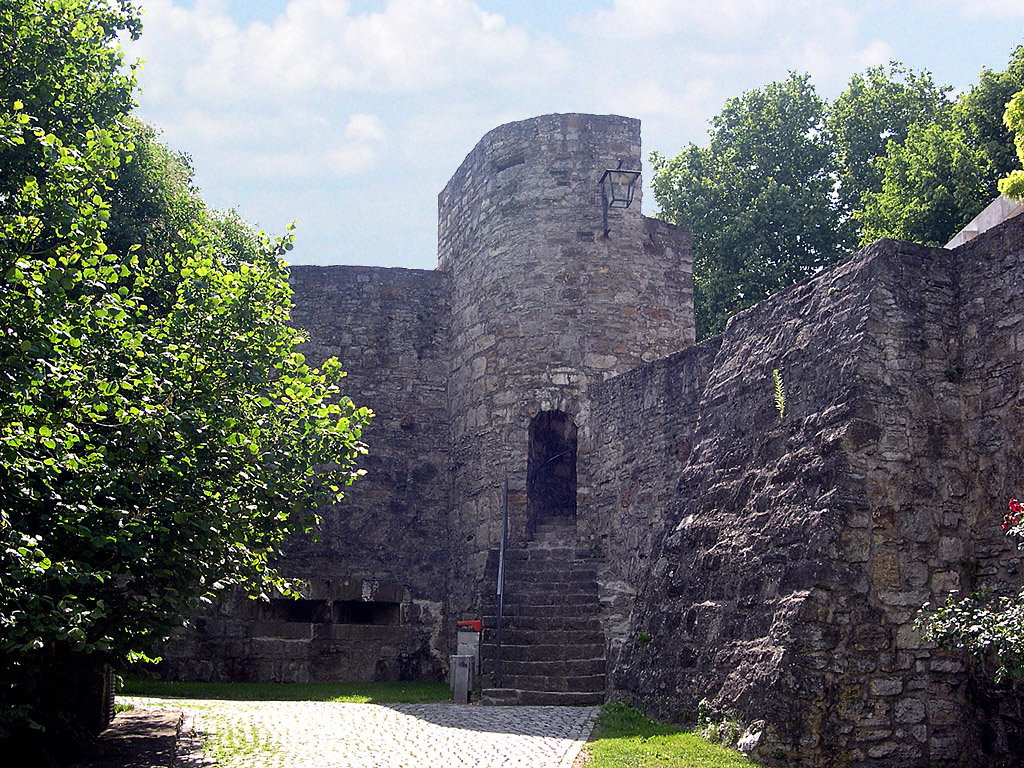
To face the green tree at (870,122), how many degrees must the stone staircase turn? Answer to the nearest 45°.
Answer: approximately 135° to its left

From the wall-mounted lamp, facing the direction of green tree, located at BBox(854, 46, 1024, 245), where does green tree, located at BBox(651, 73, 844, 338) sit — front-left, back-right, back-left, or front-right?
front-left

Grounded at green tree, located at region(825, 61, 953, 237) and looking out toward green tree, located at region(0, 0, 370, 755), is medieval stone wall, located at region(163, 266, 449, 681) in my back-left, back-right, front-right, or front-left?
front-right

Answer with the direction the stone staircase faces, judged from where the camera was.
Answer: facing the viewer

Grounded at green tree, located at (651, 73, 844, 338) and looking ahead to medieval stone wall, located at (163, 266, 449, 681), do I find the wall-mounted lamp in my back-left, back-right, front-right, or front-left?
front-left

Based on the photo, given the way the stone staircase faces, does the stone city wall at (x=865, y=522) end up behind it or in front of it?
in front

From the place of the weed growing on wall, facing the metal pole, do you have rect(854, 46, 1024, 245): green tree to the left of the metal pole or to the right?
right

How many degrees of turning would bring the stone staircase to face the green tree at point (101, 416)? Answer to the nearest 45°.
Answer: approximately 45° to its right

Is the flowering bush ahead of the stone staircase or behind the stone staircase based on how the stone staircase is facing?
ahead
